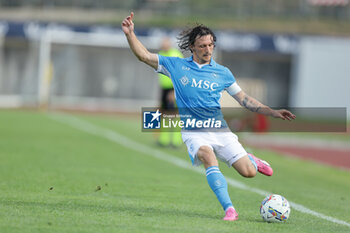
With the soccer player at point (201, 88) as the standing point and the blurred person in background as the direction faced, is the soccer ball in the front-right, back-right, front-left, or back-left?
back-right

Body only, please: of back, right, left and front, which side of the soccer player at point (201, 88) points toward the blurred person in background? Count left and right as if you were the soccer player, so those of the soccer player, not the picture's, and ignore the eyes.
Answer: back

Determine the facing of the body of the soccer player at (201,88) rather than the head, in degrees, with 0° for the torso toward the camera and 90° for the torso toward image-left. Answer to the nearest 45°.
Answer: approximately 0°

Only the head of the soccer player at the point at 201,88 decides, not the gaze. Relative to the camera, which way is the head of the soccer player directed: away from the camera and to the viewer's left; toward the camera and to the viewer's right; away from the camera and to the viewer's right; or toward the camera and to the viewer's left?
toward the camera and to the viewer's right
